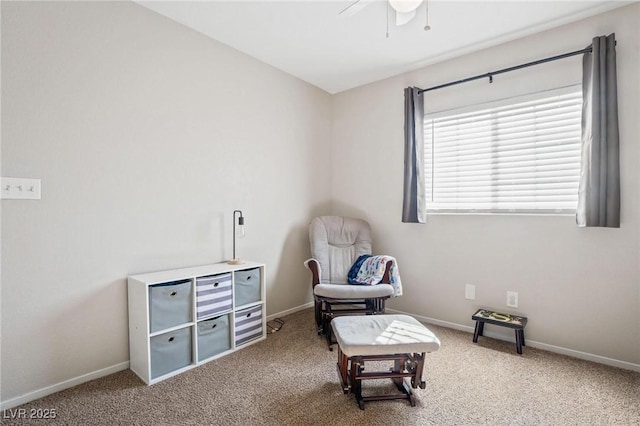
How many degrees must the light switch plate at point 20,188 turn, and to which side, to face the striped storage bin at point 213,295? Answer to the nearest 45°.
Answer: approximately 90° to its left

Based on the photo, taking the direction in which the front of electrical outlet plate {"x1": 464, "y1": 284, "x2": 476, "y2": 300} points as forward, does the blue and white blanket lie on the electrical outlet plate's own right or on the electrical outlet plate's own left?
on the electrical outlet plate's own right

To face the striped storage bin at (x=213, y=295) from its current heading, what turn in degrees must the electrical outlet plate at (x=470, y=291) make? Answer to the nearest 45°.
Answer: approximately 45° to its right

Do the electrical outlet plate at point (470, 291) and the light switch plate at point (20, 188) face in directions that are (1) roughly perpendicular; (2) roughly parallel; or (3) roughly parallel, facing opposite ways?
roughly perpendicular

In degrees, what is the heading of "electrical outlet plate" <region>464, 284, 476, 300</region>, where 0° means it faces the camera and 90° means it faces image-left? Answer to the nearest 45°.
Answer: approximately 0°

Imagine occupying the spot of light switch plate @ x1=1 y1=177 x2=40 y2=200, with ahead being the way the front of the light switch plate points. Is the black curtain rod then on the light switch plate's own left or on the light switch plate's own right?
on the light switch plate's own left

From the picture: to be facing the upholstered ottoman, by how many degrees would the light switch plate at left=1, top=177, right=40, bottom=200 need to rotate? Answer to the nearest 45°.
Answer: approximately 45° to its left

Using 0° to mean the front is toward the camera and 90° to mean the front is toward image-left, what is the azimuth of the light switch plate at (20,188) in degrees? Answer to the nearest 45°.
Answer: approximately 0°

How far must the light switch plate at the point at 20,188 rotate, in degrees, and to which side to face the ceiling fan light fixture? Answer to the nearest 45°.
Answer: approximately 45° to its left

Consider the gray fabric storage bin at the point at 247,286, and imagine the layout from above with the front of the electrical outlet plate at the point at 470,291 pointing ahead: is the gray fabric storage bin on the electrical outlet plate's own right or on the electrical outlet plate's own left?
on the electrical outlet plate's own right
